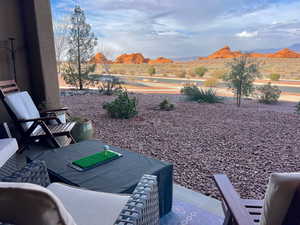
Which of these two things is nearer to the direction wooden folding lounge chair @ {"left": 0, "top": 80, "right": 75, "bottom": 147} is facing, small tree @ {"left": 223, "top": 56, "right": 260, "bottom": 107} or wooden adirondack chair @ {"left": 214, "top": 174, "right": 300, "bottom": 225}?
the small tree

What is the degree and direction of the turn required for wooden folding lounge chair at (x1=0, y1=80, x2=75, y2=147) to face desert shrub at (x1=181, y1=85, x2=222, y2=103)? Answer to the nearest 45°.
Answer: approximately 45° to its left

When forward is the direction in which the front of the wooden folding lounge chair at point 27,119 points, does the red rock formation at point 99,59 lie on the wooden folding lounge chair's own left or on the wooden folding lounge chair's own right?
on the wooden folding lounge chair's own left

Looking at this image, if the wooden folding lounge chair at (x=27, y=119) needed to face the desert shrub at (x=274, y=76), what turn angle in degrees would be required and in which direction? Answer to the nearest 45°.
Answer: approximately 45° to its left

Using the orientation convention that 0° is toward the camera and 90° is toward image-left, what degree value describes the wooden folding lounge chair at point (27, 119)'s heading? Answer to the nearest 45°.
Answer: approximately 270°

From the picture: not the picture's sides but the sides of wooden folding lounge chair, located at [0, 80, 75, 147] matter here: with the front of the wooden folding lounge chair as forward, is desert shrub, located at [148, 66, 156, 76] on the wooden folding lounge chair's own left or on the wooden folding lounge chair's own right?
on the wooden folding lounge chair's own left

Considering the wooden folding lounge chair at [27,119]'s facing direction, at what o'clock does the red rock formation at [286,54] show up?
The red rock formation is roughly at 11 o'clock from the wooden folding lounge chair.

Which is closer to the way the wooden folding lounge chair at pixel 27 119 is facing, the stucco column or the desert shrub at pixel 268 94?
the desert shrub

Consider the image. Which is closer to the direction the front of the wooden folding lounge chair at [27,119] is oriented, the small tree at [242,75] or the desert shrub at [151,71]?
the small tree

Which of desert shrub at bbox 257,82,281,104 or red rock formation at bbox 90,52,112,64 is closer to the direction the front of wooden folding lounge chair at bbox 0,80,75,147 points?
the desert shrub
